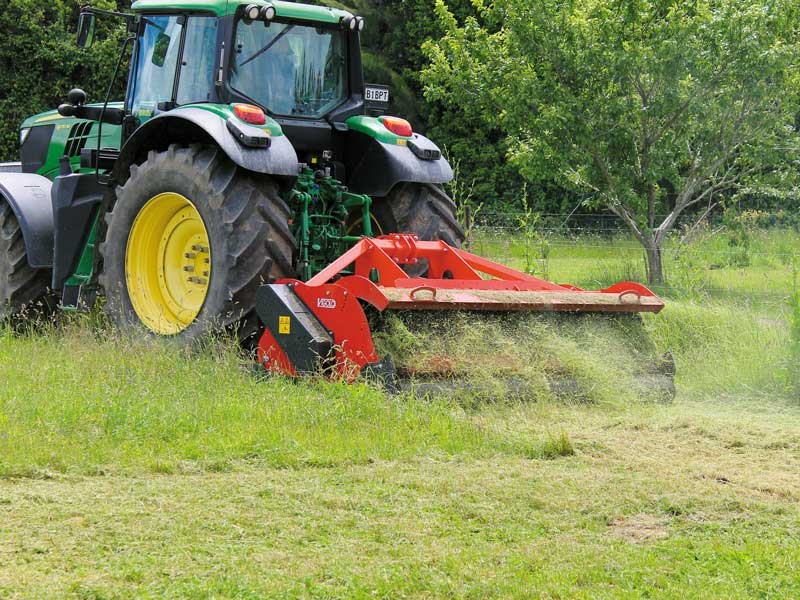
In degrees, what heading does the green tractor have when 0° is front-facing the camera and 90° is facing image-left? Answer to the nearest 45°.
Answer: approximately 135°

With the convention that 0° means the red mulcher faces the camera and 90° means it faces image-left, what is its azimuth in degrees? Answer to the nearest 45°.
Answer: approximately 135°

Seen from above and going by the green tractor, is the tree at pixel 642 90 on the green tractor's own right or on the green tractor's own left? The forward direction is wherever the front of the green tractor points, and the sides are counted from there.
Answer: on the green tractor's own right

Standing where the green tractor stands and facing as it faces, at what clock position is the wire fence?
The wire fence is roughly at 3 o'clock from the green tractor.
